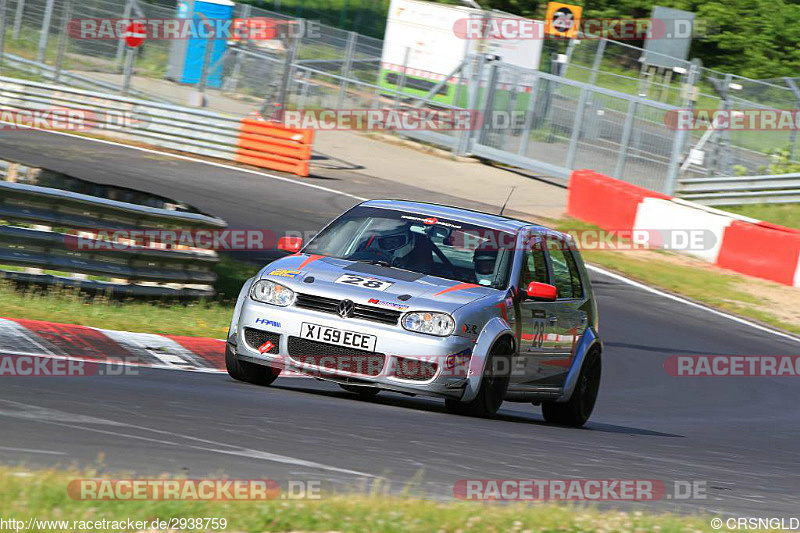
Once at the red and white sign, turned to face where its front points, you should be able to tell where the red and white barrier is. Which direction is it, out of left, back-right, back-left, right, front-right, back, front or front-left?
front-left

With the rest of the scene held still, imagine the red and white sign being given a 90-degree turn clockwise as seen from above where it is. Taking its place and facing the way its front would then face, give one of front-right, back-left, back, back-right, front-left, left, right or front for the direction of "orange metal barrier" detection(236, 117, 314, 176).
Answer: back-left

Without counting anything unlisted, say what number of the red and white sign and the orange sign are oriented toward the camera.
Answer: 2

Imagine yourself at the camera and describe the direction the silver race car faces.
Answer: facing the viewer and to the left of the viewer

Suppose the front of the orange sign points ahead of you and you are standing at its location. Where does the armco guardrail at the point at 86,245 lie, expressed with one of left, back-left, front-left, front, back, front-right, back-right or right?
front

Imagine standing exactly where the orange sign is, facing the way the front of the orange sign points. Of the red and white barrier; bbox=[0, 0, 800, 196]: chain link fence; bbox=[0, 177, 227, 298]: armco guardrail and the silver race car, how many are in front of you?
4

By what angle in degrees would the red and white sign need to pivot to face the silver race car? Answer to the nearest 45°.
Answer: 0° — it already faces it

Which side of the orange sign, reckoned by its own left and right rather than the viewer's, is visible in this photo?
front

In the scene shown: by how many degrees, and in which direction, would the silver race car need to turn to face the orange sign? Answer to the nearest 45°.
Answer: approximately 135° to its right

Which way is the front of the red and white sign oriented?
toward the camera

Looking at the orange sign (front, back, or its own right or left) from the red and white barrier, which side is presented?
front

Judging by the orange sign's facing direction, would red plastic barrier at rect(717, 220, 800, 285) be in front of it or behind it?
in front

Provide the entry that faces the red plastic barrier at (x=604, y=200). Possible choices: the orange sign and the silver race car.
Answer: the orange sign

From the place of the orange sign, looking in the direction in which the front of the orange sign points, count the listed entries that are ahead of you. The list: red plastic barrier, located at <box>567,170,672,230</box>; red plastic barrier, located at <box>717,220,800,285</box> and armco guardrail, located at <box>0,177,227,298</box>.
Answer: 3
